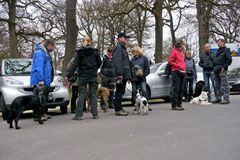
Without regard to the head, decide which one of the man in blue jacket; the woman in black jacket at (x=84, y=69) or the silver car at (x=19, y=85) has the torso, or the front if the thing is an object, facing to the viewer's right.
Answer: the man in blue jacket

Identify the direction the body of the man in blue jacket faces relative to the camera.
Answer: to the viewer's right

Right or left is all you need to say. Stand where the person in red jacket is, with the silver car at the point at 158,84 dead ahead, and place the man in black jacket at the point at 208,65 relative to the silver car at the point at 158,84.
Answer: right

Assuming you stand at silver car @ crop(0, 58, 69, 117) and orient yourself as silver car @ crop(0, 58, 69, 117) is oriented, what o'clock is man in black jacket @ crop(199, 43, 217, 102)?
The man in black jacket is roughly at 9 o'clock from the silver car.

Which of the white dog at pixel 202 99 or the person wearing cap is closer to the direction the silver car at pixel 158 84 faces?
the person wearing cap

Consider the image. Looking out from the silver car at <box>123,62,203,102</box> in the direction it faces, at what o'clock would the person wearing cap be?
The person wearing cap is roughly at 11 o'clock from the silver car.

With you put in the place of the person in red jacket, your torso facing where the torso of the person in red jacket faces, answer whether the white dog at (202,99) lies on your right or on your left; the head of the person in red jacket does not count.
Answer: on your left

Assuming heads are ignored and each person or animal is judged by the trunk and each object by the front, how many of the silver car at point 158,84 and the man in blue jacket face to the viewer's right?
1

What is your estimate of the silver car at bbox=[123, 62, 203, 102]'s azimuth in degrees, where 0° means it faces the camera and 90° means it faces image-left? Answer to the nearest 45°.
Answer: approximately 45°
